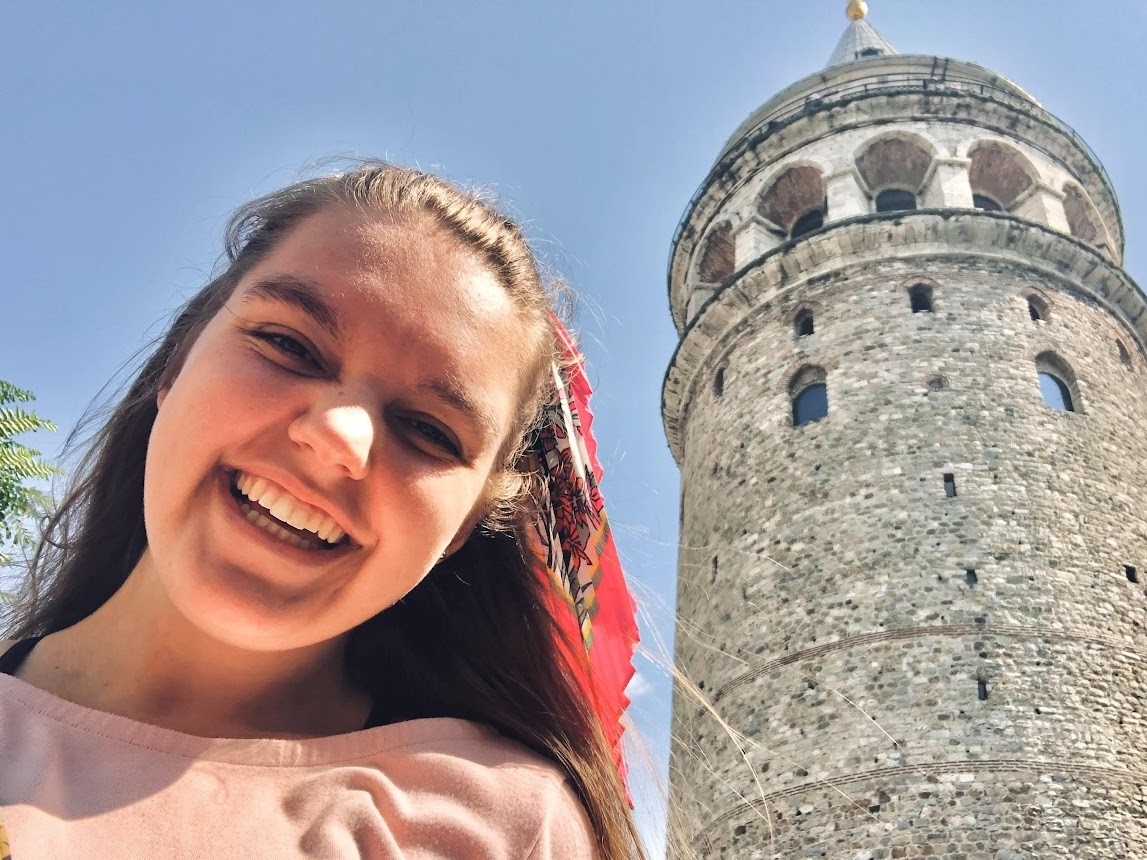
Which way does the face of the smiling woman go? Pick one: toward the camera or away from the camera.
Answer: toward the camera

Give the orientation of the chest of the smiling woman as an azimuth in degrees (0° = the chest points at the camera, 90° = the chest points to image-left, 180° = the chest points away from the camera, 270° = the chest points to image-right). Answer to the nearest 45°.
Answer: approximately 0°

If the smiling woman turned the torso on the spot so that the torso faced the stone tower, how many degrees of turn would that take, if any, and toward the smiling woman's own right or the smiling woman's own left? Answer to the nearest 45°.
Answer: approximately 135° to the smiling woman's own left
